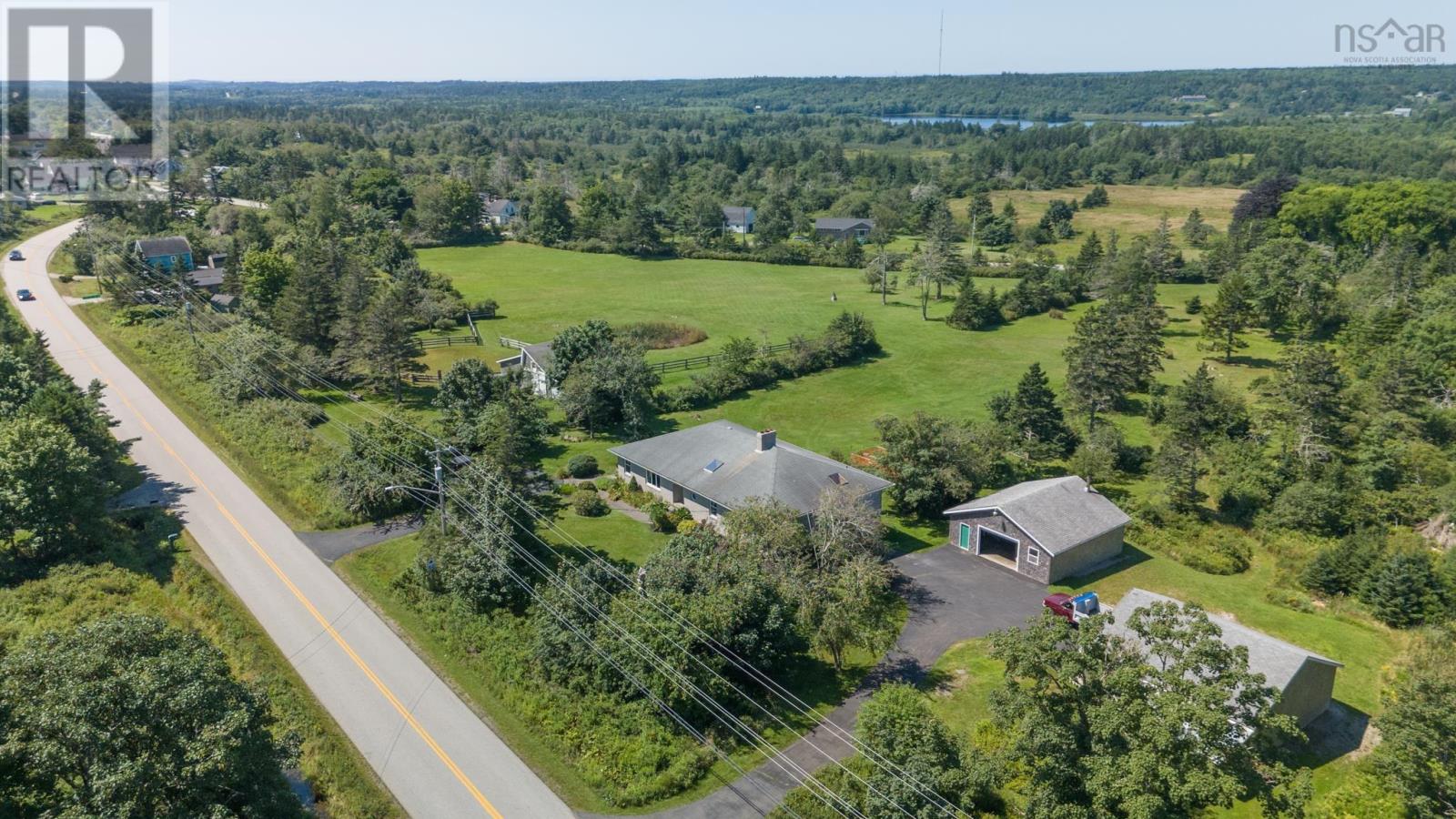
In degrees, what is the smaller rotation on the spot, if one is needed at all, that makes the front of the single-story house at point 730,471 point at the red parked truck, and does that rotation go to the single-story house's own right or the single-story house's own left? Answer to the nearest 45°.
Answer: approximately 90° to the single-story house's own left

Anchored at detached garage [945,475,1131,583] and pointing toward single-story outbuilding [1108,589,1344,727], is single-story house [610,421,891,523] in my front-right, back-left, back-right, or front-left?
back-right

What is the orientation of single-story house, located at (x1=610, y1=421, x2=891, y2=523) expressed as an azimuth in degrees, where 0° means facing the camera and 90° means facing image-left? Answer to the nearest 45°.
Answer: approximately 45°

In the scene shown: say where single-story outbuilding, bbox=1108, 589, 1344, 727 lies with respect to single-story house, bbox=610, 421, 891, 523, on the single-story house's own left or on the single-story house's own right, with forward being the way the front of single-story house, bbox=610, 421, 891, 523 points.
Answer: on the single-story house's own left

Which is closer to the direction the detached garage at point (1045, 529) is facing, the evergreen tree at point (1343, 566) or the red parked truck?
the red parked truck
